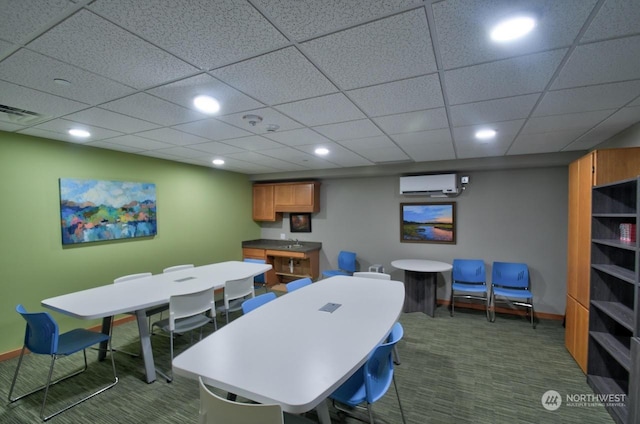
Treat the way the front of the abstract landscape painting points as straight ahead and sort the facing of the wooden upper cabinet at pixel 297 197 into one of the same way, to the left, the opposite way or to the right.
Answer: to the right

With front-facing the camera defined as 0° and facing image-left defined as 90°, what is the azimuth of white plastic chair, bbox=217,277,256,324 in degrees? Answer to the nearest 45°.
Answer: approximately 135°

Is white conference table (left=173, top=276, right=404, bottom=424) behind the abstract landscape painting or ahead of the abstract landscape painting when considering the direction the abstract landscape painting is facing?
ahead

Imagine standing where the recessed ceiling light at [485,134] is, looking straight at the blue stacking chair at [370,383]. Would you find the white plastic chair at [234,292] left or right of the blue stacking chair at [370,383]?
right

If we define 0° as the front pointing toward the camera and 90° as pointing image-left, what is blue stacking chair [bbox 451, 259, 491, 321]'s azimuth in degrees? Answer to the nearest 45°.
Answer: approximately 0°

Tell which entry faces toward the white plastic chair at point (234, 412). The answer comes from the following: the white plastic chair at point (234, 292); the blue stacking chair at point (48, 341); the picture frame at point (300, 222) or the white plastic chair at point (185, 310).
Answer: the picture frame

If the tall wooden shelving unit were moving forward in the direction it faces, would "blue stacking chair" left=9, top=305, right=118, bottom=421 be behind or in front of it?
in front

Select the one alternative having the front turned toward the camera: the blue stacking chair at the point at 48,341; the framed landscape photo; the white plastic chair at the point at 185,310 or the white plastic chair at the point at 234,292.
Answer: the framed landscape photo

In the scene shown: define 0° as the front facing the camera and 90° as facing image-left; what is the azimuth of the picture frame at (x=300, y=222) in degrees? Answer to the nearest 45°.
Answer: approximately 0°

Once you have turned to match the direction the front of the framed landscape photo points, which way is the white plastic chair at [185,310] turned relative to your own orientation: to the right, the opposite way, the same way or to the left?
to the right
